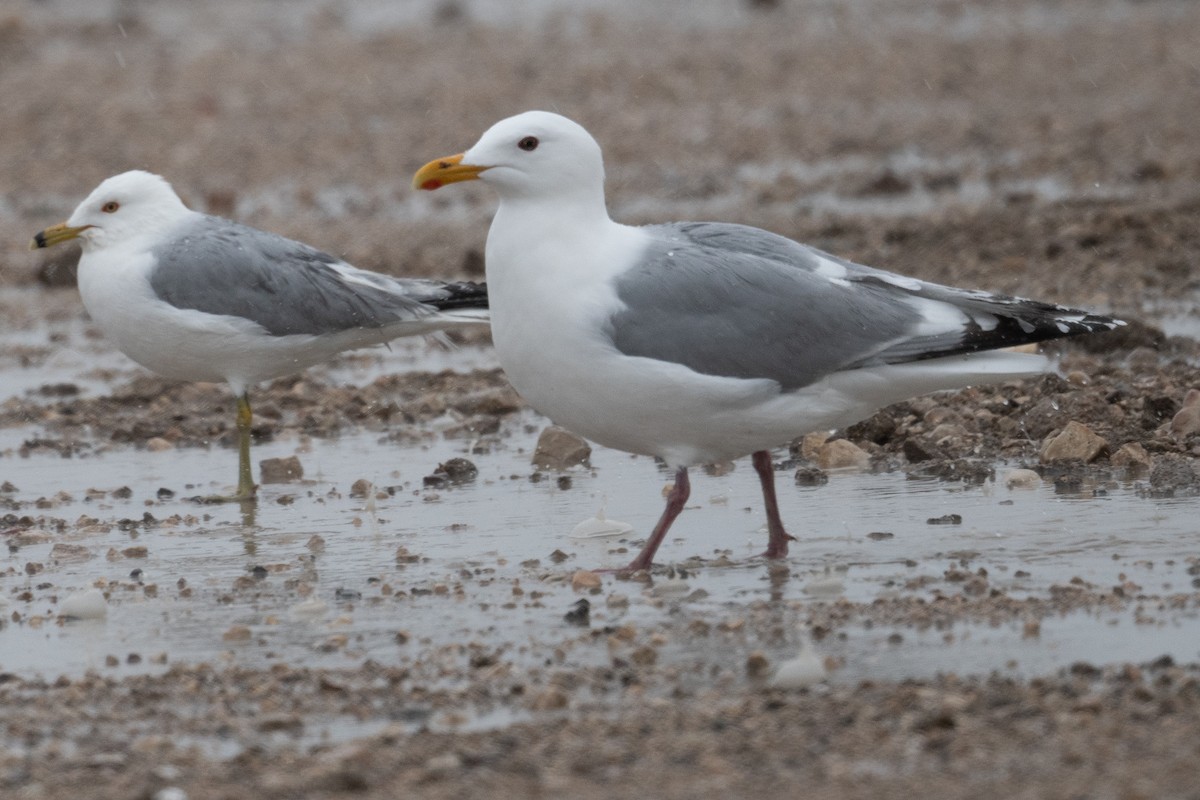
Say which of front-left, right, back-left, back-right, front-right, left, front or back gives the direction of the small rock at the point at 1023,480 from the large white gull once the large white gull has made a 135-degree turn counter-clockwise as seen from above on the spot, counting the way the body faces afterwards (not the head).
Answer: left

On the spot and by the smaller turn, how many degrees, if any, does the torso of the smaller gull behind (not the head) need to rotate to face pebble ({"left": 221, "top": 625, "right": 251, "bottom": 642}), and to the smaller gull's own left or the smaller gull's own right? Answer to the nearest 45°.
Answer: approximately 90° to the smaller gull's own left

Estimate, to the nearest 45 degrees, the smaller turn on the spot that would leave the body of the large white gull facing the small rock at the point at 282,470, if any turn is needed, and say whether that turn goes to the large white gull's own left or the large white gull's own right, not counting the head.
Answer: approximately 45° to the large white gull's own right

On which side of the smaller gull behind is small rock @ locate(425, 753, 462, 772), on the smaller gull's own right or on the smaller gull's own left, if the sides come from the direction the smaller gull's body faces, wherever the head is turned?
on the smaller gull's own left

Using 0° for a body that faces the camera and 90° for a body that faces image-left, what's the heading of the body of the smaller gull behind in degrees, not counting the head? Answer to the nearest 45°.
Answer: approximately 90°

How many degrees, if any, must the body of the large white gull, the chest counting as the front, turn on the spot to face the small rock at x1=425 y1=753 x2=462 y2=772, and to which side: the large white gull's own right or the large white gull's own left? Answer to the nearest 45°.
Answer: approximately 90° to the large white gull's own left

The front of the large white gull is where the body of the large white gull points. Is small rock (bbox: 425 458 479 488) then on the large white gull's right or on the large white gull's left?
on the large white gull's right

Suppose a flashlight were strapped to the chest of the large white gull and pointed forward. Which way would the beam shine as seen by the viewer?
to the viewer's left

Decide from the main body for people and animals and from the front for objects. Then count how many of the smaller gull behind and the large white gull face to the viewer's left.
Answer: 2

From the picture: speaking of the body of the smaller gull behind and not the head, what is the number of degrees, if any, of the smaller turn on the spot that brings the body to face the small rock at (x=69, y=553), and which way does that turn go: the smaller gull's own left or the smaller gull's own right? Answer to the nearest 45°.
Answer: approximately 45° to the smaller gull's own left
